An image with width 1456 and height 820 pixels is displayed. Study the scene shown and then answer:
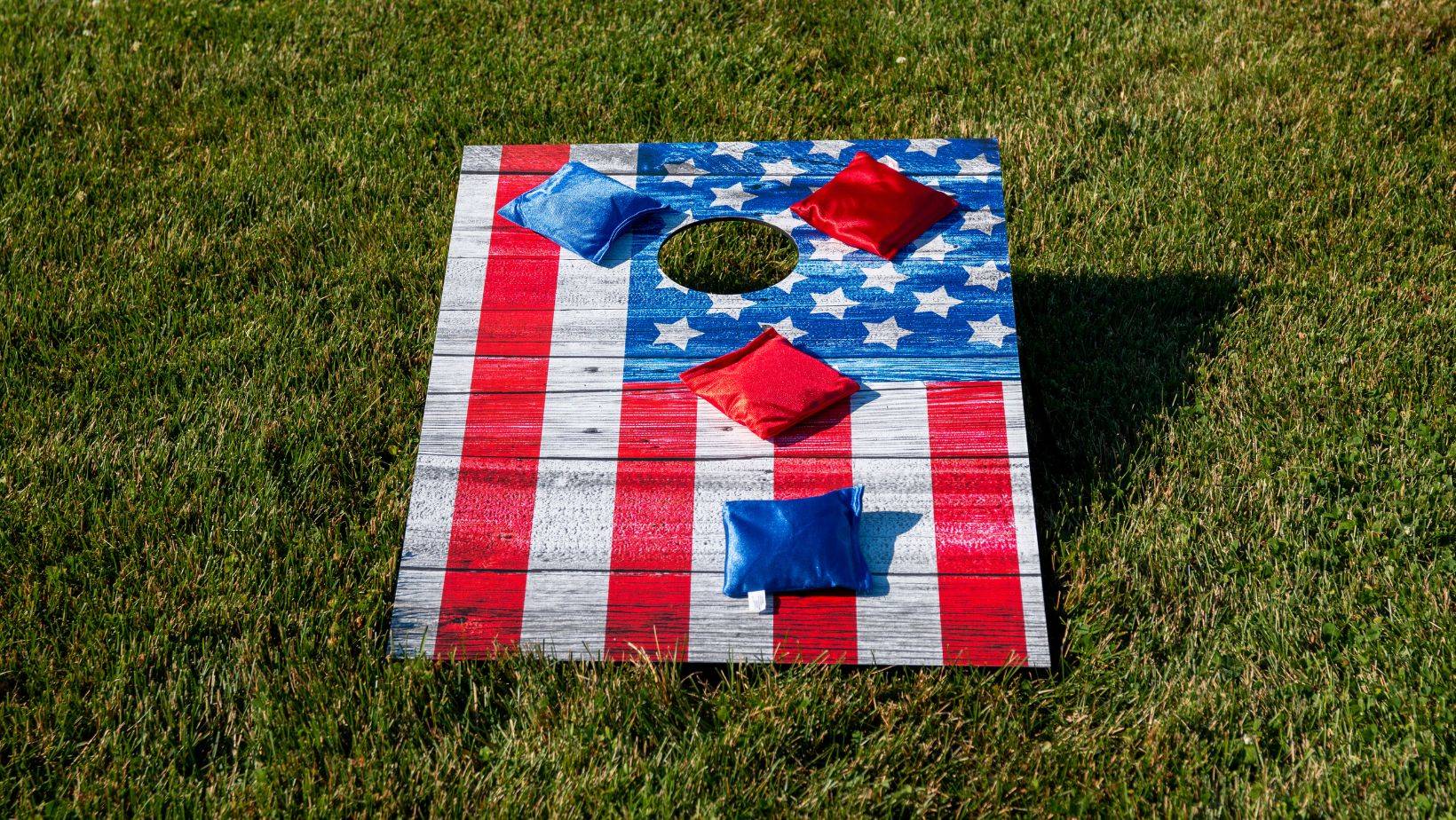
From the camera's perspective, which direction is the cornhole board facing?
toward the camera
